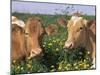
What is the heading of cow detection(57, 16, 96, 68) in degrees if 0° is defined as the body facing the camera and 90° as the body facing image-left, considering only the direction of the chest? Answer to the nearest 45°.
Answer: approximately 45°

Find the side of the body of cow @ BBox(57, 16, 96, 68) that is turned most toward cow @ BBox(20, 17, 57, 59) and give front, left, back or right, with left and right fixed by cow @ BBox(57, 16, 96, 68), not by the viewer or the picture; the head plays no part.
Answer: front

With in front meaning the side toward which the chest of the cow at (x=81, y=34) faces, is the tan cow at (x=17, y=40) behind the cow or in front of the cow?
in front
